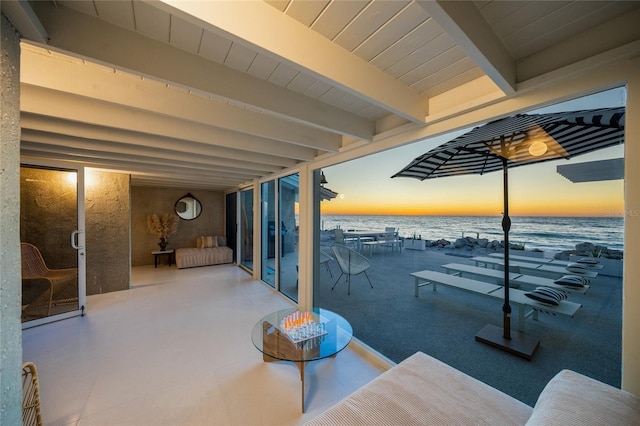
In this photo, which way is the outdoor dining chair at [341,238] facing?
to the viewer's right

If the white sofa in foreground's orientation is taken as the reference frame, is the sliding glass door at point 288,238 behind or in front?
in front

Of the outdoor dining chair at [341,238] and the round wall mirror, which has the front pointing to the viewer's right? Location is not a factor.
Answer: the outdoor dining chair

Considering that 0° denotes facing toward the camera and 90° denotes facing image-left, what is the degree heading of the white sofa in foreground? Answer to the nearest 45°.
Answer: approximately 135°

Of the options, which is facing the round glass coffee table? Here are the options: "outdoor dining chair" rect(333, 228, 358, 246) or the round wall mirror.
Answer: the round wall mirror

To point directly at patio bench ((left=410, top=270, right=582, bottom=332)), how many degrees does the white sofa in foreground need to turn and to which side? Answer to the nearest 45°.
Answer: approximately 45° to its right

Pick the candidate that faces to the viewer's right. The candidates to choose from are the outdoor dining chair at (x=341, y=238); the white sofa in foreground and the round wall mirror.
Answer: the outdoor dining chair

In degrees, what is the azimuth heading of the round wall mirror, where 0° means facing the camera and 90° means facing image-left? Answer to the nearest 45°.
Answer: approximately 0°

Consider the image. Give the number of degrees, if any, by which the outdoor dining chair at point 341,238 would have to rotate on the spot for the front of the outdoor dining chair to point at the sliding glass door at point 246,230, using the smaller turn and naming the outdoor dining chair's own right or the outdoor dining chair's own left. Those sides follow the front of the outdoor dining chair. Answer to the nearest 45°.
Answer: approximately 135° to the outdoor dining chair's own right

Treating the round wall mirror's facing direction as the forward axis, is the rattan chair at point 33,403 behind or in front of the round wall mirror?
in front

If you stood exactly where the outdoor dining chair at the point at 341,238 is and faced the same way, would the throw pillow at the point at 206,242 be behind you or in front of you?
behind

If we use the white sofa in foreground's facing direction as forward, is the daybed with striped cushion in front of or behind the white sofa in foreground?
in front

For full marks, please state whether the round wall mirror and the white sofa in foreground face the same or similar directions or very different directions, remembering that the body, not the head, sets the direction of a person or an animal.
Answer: very different directions
